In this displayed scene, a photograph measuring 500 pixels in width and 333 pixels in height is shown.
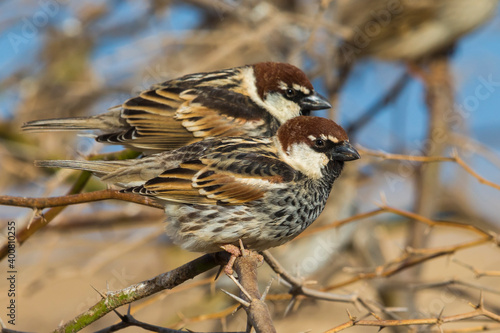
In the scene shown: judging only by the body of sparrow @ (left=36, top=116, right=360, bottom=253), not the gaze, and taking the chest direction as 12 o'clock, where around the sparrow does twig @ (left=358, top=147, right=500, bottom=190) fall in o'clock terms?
The twig is roughly at 12 o'clock from the sparrow.

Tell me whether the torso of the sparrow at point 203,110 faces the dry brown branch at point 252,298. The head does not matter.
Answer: no

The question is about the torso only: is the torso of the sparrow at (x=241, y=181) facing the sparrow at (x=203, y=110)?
no

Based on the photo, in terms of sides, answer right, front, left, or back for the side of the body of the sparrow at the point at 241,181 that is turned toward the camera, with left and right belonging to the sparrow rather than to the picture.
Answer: right

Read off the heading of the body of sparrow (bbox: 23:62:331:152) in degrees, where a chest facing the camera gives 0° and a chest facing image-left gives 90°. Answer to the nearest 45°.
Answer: approximately 270°

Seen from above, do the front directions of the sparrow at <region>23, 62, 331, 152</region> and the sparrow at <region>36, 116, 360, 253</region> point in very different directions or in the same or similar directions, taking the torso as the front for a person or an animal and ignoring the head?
same or similar directions

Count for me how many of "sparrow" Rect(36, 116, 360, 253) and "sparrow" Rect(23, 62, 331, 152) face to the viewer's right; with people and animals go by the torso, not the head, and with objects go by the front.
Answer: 2

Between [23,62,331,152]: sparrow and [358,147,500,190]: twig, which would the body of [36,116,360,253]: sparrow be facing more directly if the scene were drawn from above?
the twig

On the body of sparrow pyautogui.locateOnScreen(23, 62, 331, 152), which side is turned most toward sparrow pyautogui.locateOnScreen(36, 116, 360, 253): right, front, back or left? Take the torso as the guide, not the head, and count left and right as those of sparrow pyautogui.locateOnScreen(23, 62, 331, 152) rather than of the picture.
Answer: right

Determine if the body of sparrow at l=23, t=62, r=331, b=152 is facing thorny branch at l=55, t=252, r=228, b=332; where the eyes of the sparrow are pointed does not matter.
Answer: no
